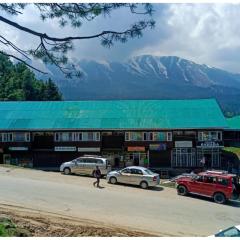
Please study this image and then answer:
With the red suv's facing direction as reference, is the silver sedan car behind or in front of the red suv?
in front
